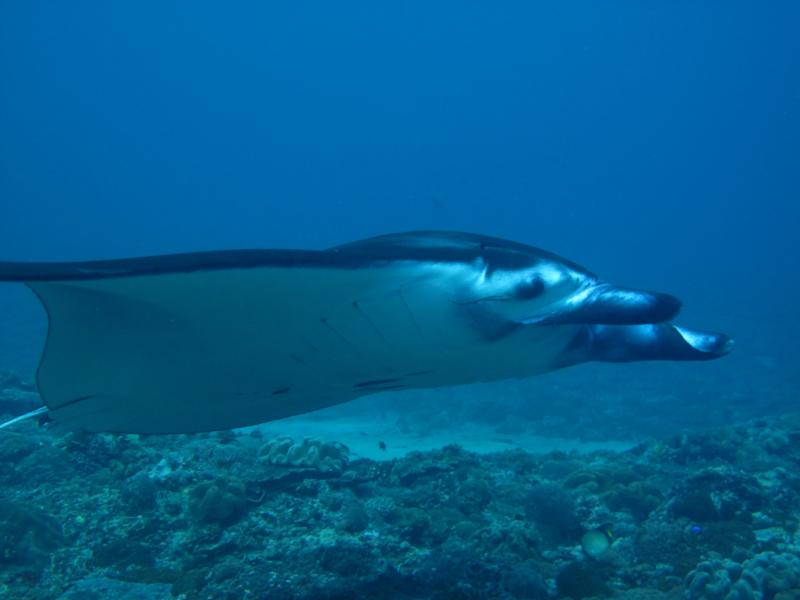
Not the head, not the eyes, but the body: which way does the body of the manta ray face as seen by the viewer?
to the viewer's right

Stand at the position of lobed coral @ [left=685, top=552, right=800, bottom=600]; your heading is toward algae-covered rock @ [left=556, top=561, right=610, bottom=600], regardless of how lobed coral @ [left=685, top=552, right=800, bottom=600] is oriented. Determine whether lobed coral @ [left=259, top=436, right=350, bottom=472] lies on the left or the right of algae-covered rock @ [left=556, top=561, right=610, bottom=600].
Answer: right

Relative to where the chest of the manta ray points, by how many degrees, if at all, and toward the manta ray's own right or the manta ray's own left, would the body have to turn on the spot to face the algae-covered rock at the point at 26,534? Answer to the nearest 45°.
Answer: approximately 135° to the manta ray's own left

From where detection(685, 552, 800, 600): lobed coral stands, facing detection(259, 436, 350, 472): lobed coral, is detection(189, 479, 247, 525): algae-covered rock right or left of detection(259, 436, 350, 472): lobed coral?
left

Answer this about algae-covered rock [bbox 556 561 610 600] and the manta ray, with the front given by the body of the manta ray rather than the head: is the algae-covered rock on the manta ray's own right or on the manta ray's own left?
on the manta ray's own left

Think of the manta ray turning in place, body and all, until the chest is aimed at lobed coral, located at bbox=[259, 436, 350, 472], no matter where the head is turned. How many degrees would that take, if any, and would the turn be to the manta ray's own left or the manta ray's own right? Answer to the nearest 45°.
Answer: approximately 90° to the manta ray's own left
